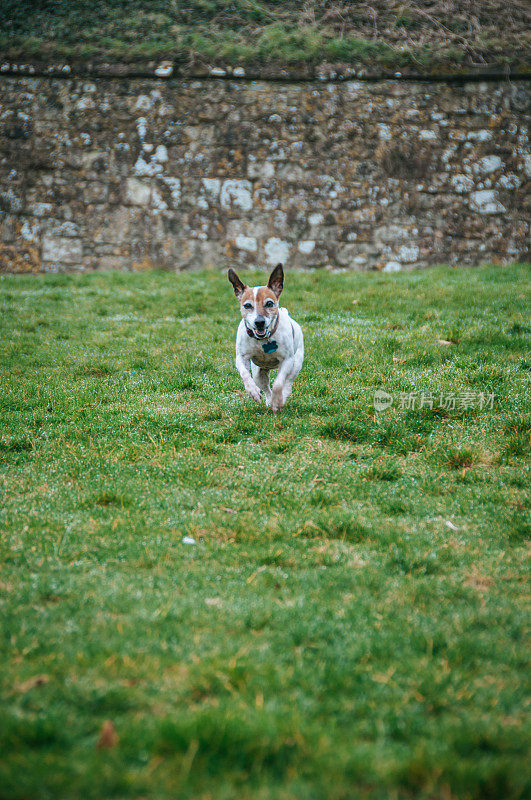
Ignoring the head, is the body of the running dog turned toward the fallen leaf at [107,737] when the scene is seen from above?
yes

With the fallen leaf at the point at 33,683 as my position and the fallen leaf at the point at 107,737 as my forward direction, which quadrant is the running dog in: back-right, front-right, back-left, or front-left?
back-left

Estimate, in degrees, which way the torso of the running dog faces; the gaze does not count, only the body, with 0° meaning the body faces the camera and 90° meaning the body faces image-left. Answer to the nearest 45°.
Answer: approximately 0°

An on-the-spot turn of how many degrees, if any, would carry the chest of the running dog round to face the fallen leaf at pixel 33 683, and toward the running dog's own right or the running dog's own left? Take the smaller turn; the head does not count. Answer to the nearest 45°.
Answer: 0° — it already faces it
